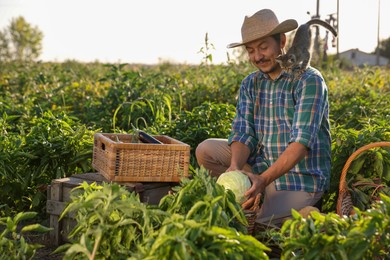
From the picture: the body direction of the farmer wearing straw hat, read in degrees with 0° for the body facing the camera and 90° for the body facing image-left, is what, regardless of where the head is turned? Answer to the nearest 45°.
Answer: approximately 45°

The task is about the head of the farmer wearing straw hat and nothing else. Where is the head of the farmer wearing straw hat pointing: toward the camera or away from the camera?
toward the camera

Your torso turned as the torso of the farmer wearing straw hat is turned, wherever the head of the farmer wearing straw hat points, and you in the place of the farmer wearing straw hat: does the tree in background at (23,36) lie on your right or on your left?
on your right

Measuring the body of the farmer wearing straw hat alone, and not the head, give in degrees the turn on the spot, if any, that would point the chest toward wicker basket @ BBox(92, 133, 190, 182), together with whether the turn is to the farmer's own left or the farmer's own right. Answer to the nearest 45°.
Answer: approximately 45° to the farmer's own right

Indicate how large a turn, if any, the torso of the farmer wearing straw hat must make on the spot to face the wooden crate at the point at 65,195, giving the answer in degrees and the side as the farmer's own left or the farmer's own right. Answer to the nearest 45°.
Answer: approximately 45° to the farmer's own right

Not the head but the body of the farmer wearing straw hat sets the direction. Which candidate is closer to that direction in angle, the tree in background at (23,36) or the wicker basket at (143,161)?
the wicker basket
